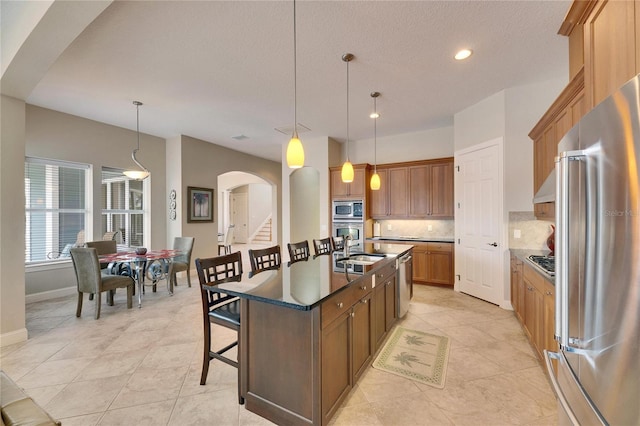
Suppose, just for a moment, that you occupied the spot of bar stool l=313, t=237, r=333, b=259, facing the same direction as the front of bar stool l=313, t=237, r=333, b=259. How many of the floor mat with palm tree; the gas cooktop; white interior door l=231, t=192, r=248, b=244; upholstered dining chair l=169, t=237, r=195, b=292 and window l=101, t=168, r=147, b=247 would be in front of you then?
2

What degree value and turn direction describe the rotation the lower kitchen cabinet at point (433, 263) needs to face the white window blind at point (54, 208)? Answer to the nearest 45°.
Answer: approximately 45° to its right

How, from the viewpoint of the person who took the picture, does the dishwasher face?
facing to the right of the viewer

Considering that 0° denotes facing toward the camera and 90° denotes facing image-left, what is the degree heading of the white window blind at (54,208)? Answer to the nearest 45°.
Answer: approximately 315°

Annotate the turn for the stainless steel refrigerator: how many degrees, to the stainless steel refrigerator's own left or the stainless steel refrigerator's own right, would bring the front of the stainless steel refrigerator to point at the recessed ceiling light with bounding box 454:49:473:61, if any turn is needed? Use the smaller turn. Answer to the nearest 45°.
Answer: approximately 45° to the stainless steel refrigerator's own right

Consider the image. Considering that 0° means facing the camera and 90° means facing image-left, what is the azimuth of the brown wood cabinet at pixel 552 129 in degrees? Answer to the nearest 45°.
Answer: approximately 90°

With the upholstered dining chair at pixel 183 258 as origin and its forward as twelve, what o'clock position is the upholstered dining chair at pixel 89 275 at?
the upholstered dining chair at pixel 89 275 is roughly at 12 o'clock from the upholstered dining chair at pixel 183 258.

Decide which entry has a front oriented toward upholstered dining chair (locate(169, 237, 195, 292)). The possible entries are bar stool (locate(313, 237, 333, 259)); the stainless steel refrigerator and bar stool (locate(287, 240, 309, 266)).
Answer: the stainless steel refrigerator

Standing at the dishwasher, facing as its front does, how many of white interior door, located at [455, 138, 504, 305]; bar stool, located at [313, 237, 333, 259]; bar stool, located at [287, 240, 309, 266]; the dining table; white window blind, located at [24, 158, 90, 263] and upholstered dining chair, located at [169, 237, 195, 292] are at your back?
5

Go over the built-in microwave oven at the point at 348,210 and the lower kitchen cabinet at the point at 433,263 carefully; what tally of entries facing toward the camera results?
2

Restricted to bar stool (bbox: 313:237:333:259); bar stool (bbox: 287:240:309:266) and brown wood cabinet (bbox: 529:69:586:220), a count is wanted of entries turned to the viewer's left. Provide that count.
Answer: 1

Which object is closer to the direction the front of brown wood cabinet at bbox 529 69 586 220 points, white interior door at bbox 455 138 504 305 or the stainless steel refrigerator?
the white interior door

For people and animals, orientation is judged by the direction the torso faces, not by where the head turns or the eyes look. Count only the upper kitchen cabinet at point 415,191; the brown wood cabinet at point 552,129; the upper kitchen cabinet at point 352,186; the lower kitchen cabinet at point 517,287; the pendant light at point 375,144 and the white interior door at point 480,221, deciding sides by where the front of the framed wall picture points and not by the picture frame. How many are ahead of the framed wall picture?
6

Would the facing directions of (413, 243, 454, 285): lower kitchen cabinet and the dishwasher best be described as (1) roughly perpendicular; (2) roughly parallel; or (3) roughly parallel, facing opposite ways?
roughly perpendicular
